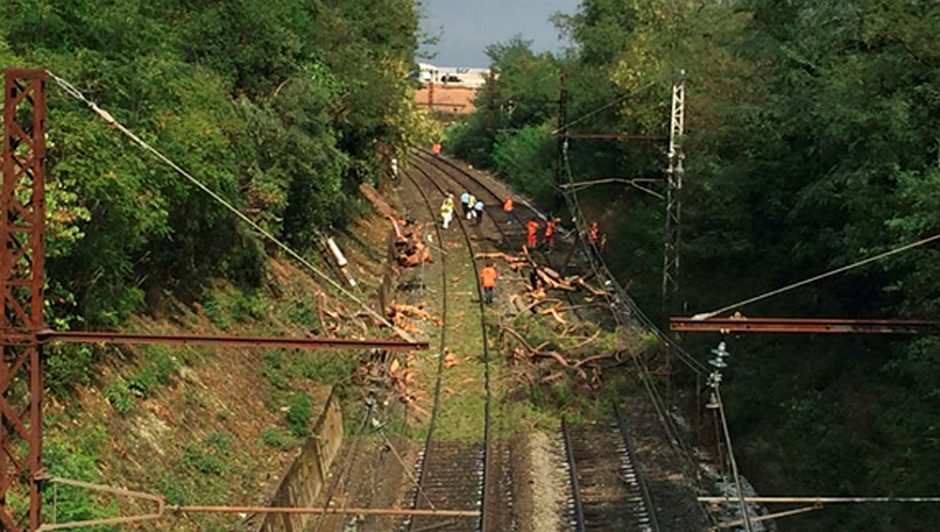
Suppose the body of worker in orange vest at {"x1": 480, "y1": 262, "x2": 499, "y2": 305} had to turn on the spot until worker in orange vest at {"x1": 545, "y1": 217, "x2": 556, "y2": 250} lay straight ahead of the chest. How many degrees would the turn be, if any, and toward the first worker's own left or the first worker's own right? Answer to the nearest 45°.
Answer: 0° — they already face them

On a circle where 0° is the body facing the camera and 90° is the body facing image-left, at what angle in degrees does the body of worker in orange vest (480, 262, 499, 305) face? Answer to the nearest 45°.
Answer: approximately 180°

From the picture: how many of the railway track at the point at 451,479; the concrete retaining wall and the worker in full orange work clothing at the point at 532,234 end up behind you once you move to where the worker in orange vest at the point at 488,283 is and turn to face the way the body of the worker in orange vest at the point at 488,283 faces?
2

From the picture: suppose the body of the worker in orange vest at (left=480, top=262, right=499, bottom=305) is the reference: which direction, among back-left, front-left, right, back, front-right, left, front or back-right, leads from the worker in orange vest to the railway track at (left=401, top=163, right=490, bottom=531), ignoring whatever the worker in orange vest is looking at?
back

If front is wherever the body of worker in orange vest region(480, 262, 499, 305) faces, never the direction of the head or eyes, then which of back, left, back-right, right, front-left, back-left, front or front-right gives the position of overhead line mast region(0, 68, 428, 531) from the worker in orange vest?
back

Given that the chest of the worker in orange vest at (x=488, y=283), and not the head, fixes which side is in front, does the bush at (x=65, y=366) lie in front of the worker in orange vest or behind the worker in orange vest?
behind

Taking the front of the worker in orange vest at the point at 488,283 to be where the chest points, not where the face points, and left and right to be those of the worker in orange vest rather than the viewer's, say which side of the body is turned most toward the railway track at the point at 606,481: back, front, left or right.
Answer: back

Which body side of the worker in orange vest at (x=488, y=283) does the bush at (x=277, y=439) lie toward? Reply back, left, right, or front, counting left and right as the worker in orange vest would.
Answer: back
